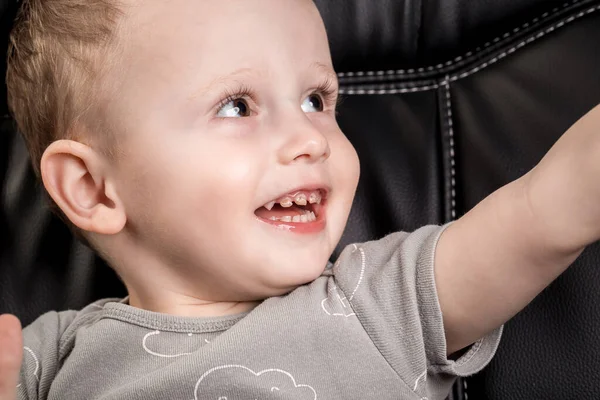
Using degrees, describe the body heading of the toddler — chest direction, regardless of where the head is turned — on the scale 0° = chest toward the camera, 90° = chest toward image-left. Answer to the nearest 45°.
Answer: approximately 0°

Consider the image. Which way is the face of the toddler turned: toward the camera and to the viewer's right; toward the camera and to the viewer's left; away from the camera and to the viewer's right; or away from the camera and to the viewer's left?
toward the camera and to the viewer's right
